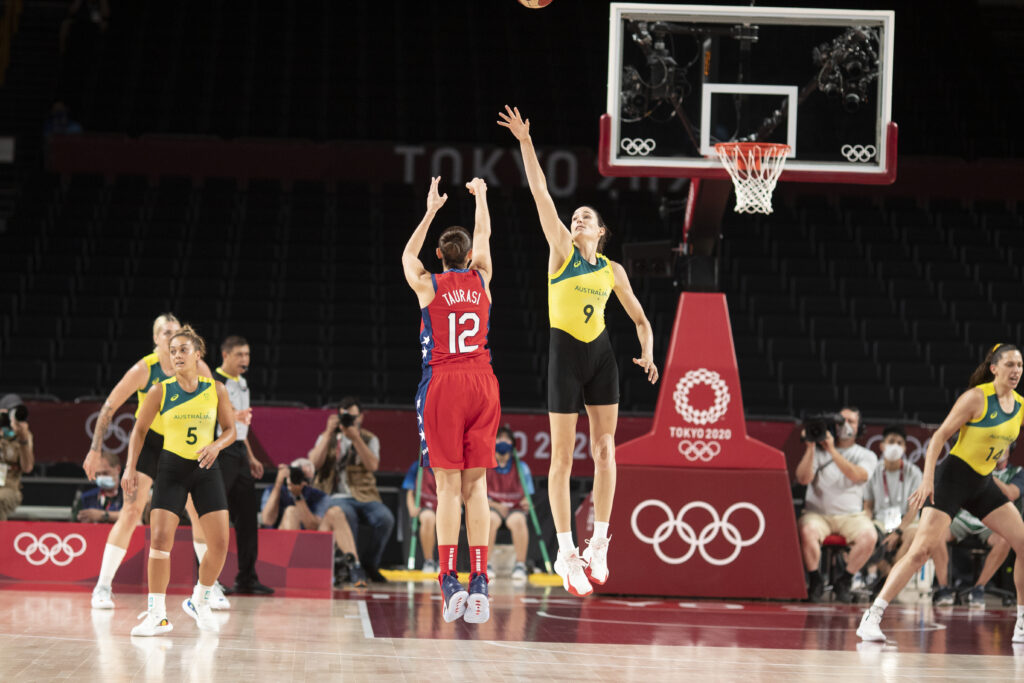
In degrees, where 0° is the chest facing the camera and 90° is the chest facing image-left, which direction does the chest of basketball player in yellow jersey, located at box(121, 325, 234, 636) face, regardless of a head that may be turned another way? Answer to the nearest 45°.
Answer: approximately 0°

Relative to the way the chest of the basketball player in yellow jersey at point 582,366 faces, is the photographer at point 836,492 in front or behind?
behind

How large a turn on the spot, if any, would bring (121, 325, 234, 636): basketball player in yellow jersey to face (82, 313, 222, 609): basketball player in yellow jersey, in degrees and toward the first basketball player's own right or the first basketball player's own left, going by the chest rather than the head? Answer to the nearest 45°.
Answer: approximately 180°

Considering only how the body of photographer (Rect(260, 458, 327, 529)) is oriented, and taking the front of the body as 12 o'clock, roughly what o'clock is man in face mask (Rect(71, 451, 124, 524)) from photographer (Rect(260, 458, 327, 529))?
man in face mask (Rect(71, 451, 124, 524)) is roughly at 3 o'clock from photographer (Rect(260, 458, 327, 529)).

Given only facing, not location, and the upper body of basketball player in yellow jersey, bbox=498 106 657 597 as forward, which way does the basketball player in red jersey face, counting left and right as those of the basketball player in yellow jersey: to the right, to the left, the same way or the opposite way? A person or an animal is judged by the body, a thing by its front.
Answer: the opposite way

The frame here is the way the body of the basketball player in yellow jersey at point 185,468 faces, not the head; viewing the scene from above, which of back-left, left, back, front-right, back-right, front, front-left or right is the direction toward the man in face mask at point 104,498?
back
